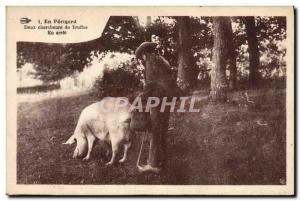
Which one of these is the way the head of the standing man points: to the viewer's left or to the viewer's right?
to the viewer's left

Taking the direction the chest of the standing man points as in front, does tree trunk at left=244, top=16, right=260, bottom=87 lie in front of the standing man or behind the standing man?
behind

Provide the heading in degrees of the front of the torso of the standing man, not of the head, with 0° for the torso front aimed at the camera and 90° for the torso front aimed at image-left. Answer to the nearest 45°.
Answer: approximately 90°
